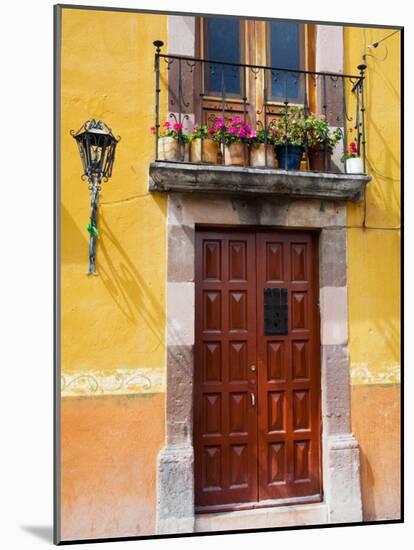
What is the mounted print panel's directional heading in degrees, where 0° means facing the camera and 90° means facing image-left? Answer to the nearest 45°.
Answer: approximately 315°
